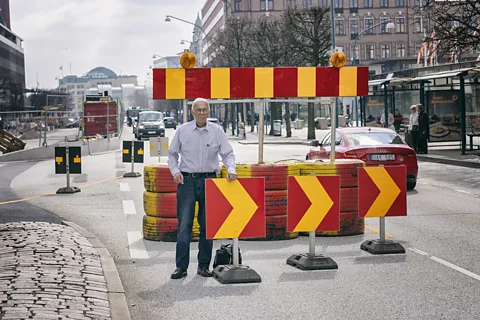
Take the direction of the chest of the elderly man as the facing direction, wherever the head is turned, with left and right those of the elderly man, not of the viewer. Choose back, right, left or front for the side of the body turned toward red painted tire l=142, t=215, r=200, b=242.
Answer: back

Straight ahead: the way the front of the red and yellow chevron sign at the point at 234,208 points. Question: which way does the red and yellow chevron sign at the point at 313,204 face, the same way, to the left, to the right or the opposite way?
the same way

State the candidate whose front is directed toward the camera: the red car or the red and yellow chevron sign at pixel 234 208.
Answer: the red and yellow chevron sign

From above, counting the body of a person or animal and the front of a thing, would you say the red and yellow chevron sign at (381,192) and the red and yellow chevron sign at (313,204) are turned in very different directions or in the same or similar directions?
same or similar directions

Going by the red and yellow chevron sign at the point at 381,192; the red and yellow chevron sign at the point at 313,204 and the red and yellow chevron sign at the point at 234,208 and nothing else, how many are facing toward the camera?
3

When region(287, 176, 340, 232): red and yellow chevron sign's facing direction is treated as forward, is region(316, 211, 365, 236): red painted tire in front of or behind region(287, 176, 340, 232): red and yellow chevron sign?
behind

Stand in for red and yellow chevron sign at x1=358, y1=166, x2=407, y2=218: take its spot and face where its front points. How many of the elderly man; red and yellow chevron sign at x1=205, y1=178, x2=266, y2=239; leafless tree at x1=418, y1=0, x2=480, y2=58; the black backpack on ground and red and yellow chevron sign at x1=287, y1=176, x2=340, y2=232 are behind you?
1

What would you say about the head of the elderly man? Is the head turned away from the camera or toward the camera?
toward the camera

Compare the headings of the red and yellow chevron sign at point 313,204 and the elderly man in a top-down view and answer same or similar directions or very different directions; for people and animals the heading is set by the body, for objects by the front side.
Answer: same or similar directions

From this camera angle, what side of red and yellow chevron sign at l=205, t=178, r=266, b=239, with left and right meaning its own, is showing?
front

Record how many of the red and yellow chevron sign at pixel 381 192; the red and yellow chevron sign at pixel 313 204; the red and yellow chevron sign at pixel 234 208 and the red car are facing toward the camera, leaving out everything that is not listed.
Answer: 3

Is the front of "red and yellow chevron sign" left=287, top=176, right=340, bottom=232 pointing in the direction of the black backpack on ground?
no

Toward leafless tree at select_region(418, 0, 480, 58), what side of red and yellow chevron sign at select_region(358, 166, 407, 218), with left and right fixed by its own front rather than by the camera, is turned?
back

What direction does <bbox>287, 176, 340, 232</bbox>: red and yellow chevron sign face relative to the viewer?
toward the camera

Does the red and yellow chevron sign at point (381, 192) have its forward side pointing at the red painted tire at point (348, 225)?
no

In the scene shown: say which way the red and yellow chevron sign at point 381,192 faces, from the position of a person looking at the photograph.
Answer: facing the viewer

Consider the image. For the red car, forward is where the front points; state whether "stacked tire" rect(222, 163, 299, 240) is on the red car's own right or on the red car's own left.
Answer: on the red car's own left

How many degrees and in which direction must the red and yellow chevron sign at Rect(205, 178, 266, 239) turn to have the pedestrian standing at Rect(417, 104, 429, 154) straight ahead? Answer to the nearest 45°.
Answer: approximately 180°

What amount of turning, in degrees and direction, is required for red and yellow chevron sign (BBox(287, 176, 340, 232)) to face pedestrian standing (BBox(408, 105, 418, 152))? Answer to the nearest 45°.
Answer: approximately 180°
